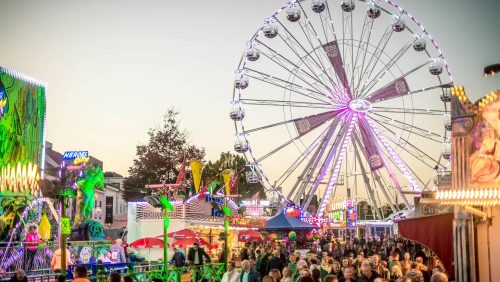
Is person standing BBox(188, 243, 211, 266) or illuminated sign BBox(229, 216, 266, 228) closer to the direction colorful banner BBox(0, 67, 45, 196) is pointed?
the person standing

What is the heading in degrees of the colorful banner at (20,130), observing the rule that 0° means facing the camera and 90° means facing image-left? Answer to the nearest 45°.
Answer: approximately 315°

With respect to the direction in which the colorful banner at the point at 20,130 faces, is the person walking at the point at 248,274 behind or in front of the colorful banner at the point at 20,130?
in front

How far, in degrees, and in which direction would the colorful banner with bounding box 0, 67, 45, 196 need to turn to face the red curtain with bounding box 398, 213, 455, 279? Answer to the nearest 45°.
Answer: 0° — it already faces it

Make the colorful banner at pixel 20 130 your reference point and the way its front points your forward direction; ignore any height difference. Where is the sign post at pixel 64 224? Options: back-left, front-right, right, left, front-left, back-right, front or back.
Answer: front-right
